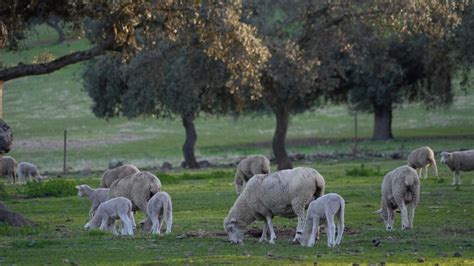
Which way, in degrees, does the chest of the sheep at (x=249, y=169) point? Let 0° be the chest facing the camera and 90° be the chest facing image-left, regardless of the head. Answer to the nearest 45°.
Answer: approximately 90°

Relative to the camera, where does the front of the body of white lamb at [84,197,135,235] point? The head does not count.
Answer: to the viewer's left

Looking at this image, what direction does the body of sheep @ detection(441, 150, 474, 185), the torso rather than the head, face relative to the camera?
to the viewer's left

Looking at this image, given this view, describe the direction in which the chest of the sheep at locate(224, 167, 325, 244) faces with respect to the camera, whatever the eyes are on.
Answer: to the viewer's left
